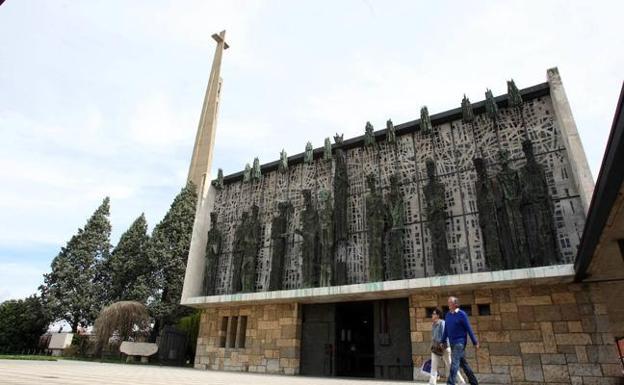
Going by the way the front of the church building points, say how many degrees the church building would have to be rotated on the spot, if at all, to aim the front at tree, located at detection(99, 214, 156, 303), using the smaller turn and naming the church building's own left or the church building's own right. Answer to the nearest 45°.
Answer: approximately 90° to the church building's own right

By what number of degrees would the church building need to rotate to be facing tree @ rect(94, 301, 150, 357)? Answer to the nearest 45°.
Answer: approximately 45° to its right

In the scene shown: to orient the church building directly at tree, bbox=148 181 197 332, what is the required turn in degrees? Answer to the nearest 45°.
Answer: approximately 90° to its right

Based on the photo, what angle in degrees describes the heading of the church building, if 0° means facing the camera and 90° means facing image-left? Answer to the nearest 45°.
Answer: approximately 45°

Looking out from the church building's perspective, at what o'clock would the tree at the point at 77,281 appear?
The tree is roughly at 2 o'clock from the church building.

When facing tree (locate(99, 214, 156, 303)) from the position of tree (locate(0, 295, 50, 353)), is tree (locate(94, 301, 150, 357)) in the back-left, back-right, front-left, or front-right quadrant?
front-right

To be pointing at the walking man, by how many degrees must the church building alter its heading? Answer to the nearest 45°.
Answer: approximately 45° to its left

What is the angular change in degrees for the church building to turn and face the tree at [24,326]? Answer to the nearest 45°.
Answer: approximately 45° to its right
